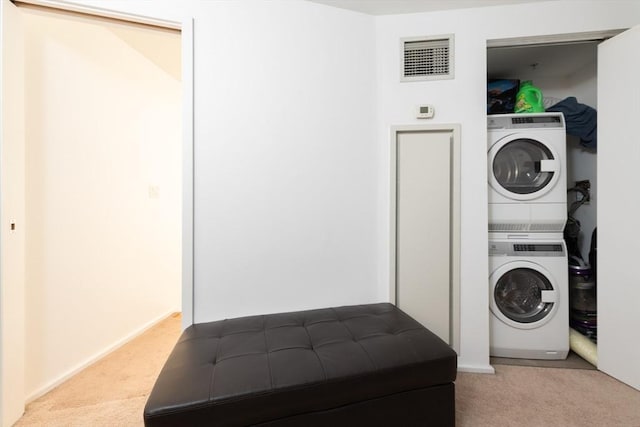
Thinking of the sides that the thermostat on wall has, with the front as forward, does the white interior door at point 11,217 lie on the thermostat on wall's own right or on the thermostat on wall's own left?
on the thermostat on wall's own right

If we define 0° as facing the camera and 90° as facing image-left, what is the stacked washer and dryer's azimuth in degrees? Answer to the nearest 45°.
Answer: approximately 0°
